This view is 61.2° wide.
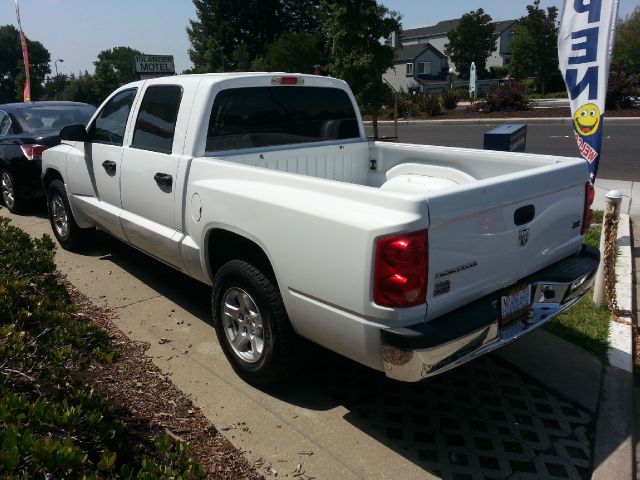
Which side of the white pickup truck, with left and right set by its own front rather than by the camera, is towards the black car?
front

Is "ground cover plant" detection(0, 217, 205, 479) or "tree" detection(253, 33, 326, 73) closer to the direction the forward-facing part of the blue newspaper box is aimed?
the ground cover plant

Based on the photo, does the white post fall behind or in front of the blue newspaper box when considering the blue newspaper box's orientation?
in front

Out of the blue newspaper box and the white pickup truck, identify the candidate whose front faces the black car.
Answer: the white pickup truck

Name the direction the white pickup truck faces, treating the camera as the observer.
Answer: facing away from the viewer and to the left of the viewer

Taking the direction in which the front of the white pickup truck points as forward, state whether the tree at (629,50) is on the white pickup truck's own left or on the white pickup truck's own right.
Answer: on the white pickup truck's own right

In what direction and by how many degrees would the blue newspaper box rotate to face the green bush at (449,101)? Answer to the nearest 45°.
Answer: approximately 135° to its left

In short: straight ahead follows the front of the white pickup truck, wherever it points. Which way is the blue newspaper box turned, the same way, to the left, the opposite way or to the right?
the opposite way

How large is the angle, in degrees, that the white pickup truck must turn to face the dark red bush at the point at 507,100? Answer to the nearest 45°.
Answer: approximately 45° to its right

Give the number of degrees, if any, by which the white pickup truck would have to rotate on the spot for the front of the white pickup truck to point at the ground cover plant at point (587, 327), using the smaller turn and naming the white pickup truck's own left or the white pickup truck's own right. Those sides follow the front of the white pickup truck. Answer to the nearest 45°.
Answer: approximately 135° to the white pickup truck's own right

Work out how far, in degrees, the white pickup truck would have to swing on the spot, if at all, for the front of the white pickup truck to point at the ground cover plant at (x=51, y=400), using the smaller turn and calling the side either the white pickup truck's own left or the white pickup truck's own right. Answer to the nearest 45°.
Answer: approximately 90° to the white pickup truck's own left

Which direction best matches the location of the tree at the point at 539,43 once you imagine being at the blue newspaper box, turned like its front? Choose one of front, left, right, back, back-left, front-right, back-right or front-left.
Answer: back-left
